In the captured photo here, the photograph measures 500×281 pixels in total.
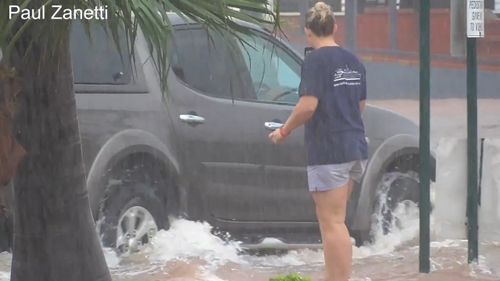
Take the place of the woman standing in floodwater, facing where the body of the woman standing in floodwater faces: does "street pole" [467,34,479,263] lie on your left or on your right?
on your right

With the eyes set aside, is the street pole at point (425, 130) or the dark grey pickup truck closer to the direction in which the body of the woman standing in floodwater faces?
the dark grey pickup truck

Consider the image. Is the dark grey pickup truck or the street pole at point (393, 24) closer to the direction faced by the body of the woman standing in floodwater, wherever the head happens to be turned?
the dark grey pickup truck

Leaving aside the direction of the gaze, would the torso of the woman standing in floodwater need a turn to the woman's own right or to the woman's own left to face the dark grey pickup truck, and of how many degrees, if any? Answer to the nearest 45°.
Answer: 0° — they already face it

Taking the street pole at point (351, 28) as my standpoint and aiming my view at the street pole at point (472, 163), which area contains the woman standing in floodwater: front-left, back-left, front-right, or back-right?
front-right

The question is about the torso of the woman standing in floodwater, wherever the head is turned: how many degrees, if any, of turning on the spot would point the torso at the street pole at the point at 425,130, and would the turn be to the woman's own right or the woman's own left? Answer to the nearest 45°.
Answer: approximately 90° to the woman's own right

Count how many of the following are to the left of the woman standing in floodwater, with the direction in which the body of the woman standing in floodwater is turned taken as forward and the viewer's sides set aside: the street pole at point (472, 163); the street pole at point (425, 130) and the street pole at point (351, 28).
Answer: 0

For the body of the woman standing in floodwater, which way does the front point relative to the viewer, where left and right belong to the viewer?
facing away from the viewer and to the left of the viewer

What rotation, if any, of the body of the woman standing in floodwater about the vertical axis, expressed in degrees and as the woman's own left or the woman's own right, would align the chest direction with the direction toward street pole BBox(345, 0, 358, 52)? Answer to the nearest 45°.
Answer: approximately 45° to the woman's own right

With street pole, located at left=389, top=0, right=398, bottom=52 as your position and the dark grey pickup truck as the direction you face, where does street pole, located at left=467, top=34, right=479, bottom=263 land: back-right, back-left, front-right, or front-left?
front-left

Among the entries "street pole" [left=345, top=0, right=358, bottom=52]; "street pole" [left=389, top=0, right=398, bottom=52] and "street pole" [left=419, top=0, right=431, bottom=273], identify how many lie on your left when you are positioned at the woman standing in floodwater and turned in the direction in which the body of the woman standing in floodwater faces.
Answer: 0

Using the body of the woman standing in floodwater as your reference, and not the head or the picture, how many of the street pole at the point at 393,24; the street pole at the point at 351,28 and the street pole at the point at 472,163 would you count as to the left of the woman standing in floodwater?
0
